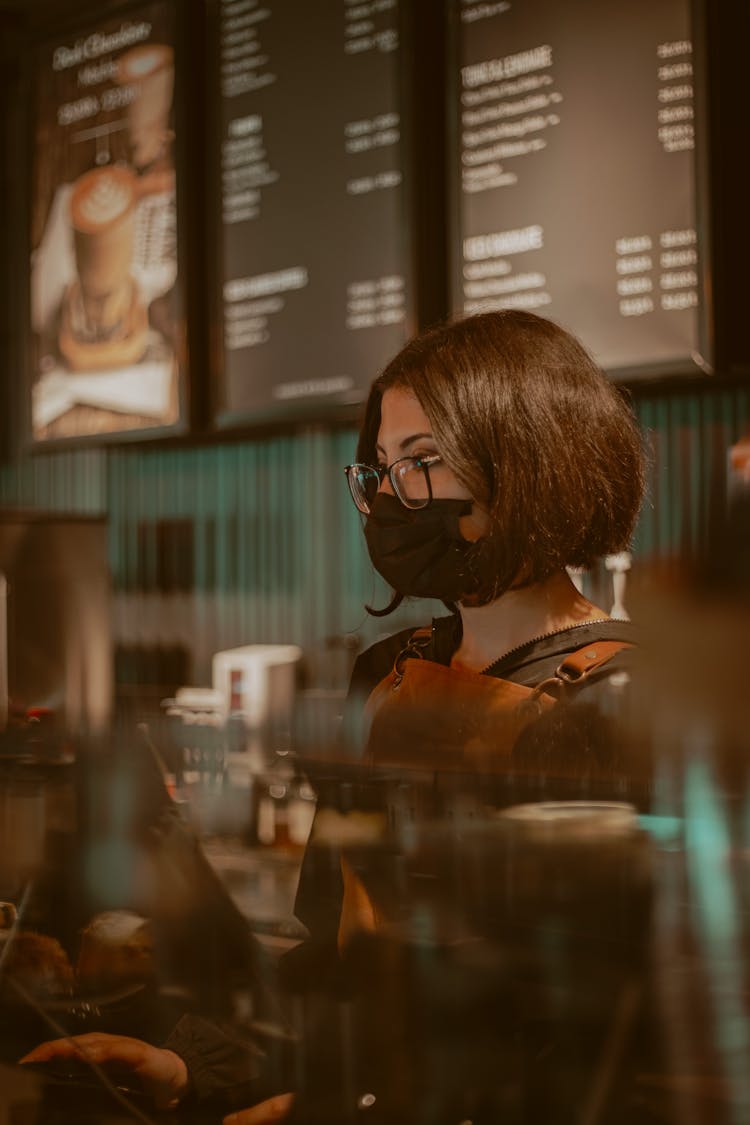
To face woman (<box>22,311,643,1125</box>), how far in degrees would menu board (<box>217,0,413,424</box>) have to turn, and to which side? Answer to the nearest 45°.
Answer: approximately 45° to its left

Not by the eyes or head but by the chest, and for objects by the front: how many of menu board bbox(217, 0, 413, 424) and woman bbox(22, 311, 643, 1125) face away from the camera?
0

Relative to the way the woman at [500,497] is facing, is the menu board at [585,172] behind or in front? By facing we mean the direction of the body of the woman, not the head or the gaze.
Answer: behind

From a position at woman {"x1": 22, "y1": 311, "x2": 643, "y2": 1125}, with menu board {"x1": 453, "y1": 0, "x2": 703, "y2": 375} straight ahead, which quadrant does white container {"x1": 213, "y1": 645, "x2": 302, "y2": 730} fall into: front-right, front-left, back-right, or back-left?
front-left

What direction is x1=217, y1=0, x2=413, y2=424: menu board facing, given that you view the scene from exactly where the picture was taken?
facing the viewer and to the left of the viewer

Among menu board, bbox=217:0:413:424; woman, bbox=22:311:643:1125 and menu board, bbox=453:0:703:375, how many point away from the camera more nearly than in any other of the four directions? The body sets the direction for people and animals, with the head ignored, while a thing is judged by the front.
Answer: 0

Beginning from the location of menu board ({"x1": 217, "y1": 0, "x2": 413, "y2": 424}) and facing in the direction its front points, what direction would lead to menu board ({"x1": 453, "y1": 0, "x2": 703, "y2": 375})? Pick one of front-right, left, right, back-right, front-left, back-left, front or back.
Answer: left

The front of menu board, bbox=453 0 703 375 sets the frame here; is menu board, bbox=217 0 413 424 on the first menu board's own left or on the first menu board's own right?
on the first menu board's own right
